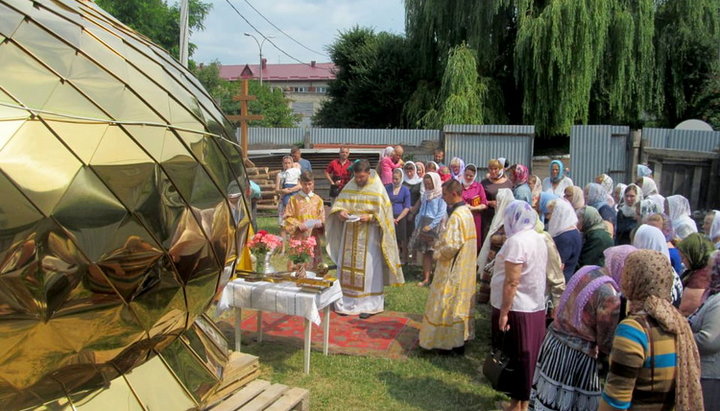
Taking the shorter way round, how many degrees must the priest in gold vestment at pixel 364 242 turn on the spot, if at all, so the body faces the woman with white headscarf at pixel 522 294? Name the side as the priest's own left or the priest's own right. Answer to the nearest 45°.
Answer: approximately 90° to the priest's own left

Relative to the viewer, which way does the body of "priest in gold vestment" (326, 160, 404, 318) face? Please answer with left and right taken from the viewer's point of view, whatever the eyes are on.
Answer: facing the viewer and to the left of the viewer

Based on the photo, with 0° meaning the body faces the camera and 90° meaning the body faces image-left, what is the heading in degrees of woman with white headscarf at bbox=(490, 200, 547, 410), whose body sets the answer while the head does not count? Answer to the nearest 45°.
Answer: approximately 135°

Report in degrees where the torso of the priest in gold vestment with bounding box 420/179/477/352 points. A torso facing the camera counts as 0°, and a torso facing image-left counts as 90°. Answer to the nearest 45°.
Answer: approximately 90°

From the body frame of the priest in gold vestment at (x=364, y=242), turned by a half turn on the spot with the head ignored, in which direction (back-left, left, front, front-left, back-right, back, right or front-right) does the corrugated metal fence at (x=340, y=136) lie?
front-left

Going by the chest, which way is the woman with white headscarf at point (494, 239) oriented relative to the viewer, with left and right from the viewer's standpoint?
facing to the left of the viewer

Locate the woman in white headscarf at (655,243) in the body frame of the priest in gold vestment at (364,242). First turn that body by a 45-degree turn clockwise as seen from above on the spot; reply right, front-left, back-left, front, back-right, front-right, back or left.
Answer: back-left

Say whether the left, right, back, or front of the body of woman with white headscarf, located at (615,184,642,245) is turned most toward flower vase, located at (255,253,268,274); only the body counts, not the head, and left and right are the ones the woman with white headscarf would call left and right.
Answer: front

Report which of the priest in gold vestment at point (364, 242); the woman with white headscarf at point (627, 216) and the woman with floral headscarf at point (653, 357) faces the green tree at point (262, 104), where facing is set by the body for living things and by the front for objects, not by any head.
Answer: the woman with floral headscarf

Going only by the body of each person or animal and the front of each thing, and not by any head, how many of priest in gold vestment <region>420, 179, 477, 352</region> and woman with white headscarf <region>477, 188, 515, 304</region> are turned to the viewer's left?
2

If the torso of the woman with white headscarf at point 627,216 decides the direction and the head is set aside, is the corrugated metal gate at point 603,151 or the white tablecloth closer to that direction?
the white tablecloth

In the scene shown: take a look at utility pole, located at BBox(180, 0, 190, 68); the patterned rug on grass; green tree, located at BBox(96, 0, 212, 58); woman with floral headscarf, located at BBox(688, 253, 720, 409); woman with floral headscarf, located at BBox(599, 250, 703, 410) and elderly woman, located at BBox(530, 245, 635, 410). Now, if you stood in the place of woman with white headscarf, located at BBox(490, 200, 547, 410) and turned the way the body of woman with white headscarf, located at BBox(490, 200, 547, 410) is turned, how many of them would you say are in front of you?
3

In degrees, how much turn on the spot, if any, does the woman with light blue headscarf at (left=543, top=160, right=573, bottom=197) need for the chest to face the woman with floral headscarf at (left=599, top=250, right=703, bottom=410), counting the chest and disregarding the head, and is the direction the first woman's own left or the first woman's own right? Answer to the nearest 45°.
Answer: approximately 45° to the first woman's own left

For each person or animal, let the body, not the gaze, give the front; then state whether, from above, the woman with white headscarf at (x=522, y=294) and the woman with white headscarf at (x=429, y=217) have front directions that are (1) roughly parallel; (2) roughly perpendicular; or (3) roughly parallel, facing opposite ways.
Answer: roughly perpendicular

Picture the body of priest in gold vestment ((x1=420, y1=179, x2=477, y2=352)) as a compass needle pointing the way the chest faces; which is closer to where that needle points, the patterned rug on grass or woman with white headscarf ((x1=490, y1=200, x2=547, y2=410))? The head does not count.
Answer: the patterned rug on grass

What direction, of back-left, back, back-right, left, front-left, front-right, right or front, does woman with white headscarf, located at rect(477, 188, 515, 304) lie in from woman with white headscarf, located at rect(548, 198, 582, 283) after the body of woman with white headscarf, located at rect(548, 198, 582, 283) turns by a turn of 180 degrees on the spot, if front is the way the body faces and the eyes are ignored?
back
